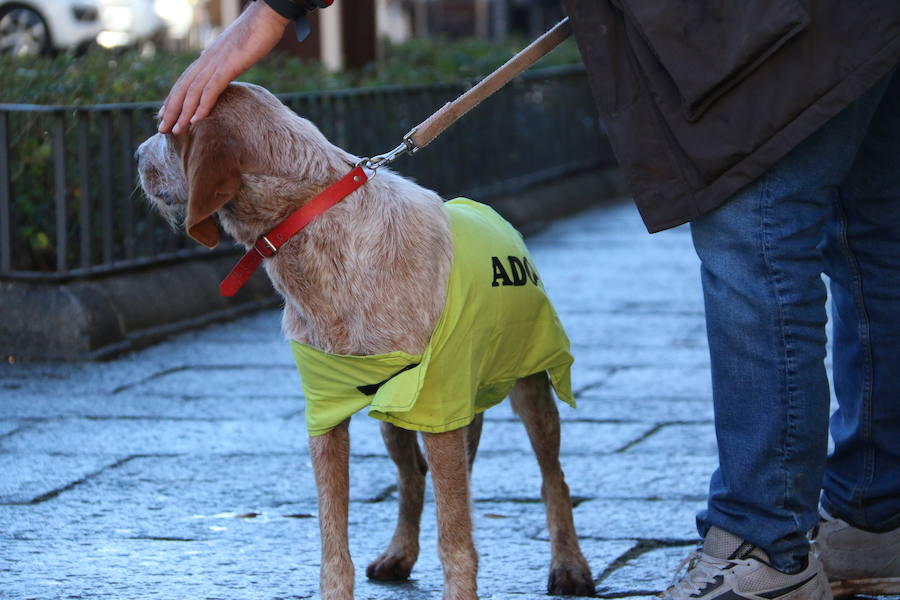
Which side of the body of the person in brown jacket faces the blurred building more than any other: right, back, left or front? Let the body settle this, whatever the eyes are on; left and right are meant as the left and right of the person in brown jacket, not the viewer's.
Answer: right

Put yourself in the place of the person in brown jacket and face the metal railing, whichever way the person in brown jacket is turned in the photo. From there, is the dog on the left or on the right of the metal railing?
left

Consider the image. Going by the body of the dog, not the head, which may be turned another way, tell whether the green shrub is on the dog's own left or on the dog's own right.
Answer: on the dog's own right

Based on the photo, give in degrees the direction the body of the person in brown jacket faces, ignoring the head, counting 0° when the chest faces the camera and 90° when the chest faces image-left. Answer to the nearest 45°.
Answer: approximately 90°

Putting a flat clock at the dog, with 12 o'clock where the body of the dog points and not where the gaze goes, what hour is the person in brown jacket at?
The person in brown jacket is roughly at 8 o'clock from the dog.

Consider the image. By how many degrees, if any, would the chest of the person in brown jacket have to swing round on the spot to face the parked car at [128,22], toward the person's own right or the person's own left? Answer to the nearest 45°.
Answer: approximately 90° to the person's own right

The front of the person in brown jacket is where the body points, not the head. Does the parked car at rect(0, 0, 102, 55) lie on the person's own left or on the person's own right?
on the person's own right

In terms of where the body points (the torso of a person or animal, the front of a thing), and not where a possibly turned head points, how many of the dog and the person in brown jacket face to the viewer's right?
0

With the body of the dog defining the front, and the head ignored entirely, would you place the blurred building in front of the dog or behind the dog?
behind

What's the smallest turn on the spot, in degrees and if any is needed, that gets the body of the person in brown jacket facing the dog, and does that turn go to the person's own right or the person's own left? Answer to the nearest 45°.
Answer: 0° — they already face it
